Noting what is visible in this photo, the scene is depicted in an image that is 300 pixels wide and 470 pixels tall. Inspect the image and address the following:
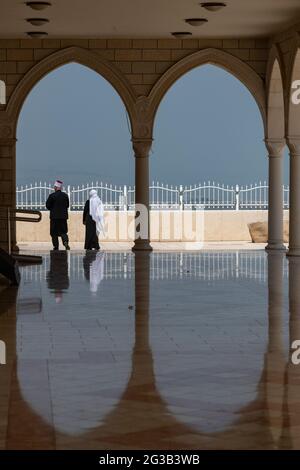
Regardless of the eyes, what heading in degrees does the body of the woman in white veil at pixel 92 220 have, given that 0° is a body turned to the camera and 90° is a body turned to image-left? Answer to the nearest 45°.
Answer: approximately 135°

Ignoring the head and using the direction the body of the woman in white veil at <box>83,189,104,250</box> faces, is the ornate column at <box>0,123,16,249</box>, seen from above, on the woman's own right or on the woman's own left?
on the woman's own left

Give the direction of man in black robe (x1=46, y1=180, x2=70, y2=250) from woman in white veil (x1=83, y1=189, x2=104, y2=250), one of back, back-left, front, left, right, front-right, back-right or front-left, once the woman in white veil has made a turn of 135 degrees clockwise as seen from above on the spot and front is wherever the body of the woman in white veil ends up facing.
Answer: back

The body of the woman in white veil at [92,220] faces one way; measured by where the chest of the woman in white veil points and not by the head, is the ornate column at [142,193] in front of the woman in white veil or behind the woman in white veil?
behind
